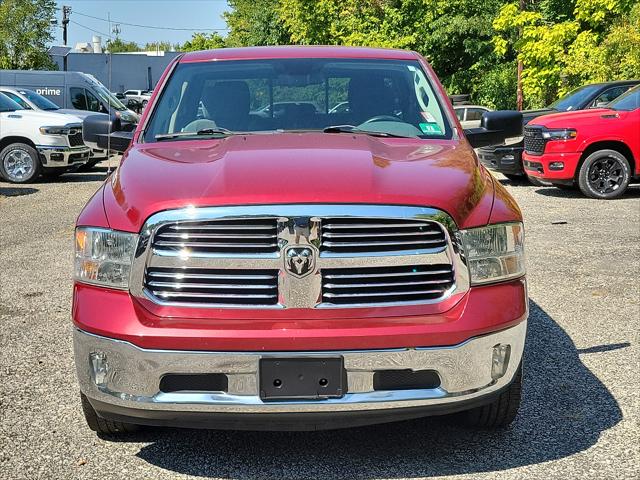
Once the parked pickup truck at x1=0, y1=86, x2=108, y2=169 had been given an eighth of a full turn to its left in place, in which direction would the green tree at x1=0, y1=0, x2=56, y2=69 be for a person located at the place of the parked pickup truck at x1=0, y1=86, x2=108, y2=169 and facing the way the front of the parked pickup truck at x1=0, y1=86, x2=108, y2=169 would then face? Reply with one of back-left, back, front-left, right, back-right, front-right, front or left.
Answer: left

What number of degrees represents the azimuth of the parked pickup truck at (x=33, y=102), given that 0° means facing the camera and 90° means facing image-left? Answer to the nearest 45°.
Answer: approximately 315°

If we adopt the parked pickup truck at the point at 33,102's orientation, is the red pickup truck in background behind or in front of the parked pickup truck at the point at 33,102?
in front

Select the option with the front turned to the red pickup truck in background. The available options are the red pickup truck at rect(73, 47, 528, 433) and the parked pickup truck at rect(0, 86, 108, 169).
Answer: the parked pickup truck

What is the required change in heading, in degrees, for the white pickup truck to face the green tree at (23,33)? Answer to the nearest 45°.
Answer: approximately 135° to its left

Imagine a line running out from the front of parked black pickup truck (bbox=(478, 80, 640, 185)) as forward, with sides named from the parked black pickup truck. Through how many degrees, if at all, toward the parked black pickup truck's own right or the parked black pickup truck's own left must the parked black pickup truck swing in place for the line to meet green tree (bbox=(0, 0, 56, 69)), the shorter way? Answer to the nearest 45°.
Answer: approximately 90° to the parked black pickup truck's own right

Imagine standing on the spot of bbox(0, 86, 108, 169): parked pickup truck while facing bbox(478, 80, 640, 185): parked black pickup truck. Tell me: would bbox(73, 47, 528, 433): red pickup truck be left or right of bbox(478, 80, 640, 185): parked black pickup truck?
right

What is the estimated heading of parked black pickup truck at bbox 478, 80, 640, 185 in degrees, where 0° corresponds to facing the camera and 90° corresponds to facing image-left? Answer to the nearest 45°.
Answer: approximately 45°
